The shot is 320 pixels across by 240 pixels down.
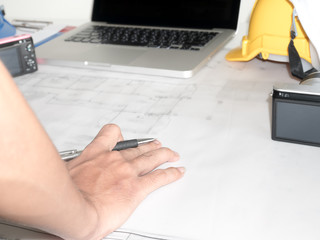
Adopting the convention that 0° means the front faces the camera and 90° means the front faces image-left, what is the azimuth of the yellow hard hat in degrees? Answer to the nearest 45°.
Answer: approximately 90°

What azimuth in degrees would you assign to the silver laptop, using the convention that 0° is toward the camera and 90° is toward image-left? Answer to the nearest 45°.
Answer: approximately 45°
